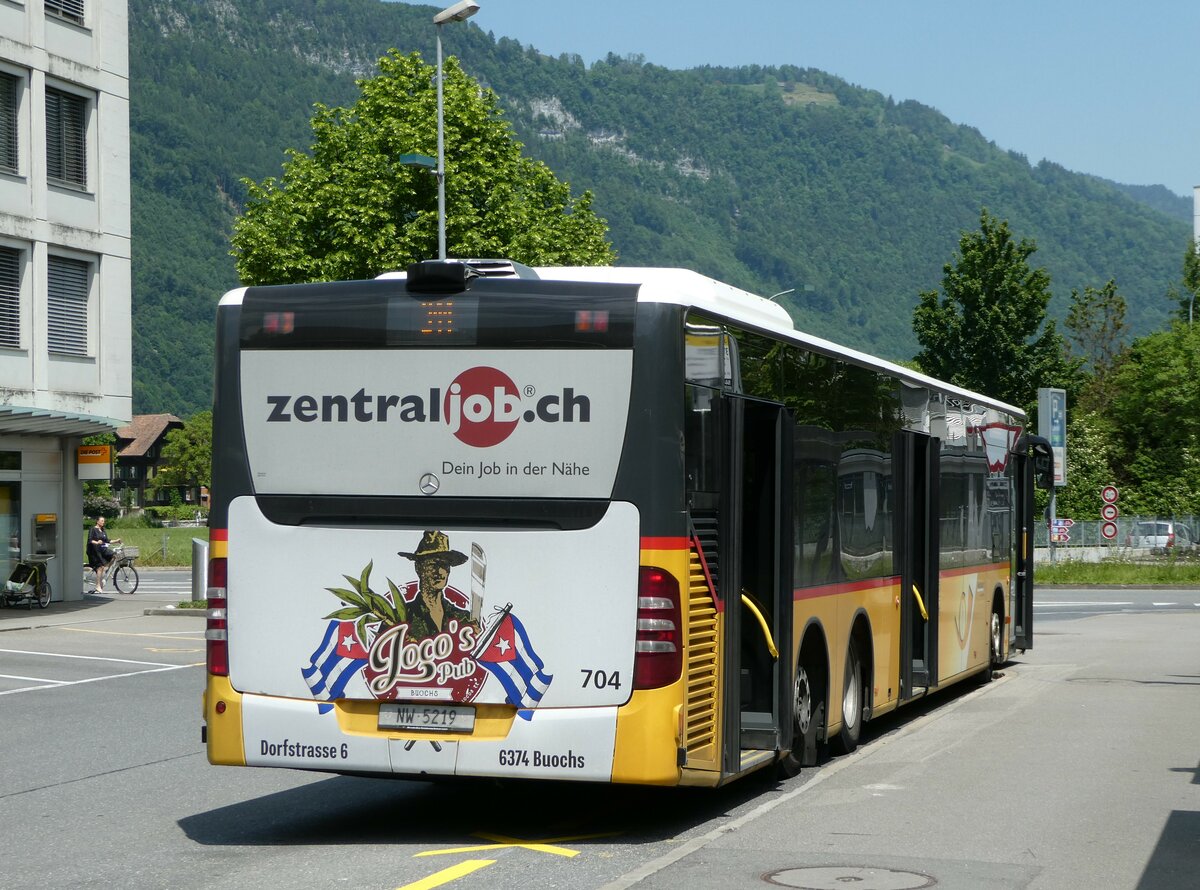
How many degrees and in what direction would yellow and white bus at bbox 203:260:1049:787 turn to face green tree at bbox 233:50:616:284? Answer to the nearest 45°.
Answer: approximately 45° to its left

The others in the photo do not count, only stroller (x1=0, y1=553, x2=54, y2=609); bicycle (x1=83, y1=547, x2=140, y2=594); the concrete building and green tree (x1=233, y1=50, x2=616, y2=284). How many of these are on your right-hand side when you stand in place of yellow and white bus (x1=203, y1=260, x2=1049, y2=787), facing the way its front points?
0

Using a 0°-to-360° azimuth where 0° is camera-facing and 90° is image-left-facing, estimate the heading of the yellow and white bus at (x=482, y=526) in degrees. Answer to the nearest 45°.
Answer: approximately 225°

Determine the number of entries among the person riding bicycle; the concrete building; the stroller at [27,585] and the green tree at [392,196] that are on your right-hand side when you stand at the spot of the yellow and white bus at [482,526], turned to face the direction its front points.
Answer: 0

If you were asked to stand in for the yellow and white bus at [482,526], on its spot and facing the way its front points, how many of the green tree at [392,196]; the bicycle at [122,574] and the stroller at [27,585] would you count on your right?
0

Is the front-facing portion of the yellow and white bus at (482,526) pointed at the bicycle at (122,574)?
no

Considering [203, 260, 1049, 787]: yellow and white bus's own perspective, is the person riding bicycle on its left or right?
on its left

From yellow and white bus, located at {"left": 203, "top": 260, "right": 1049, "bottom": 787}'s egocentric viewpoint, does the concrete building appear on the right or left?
on its left
